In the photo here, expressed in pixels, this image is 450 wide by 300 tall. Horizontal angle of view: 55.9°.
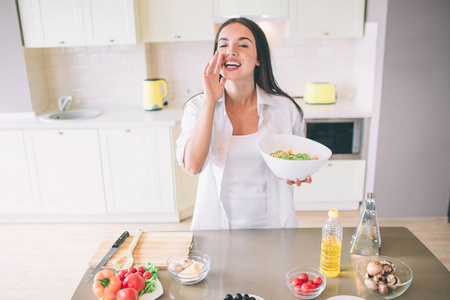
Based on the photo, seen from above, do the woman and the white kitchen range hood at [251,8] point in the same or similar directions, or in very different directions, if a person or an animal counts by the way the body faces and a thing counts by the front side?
same or similar directions

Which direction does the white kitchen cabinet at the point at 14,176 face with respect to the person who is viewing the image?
facing the viewer

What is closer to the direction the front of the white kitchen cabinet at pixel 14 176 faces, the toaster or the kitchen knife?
the kitchen knife

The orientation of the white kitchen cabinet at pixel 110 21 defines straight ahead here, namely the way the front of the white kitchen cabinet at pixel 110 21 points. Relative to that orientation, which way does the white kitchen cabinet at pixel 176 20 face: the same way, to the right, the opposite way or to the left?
the same way

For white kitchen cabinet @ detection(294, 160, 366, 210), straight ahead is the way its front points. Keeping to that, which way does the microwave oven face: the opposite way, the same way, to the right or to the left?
the same way

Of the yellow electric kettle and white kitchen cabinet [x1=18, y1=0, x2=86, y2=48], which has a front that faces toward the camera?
the white kitchen cabinet

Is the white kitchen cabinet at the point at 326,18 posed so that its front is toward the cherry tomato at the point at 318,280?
yes

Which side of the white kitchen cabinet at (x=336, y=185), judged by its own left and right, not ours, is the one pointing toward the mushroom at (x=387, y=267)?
front

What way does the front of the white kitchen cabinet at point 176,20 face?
toward the camera

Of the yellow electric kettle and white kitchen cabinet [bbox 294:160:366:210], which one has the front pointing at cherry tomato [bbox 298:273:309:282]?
the white kitchen cabinet

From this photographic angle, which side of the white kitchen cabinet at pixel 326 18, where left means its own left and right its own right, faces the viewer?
front

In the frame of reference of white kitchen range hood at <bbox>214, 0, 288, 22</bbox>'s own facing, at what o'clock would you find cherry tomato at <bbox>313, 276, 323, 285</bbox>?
The cherry tomato is roughly at 12 o'clock from the white kitchen range hood.

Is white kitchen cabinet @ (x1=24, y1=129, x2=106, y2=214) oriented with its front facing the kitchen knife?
yes

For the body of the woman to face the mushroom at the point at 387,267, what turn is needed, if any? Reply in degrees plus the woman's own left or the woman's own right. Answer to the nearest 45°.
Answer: approximately 45° to the woman's own left

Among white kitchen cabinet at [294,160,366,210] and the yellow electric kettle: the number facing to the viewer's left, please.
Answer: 1
